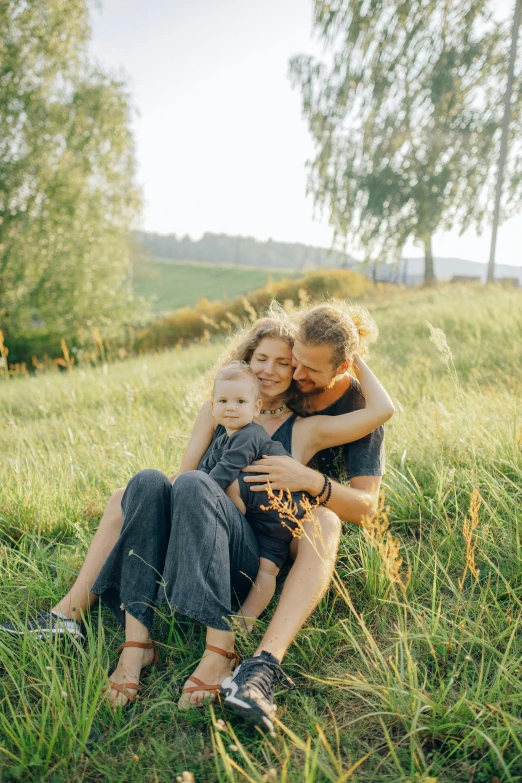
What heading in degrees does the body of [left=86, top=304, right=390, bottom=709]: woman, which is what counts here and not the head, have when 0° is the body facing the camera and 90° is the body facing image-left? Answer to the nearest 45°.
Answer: approximately 45°

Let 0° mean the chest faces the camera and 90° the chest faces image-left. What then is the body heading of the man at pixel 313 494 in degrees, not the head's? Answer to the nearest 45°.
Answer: approximately 45°

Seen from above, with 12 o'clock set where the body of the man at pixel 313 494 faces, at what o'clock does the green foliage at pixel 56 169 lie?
The green foliage is roughly at 4 o'clock from the man.

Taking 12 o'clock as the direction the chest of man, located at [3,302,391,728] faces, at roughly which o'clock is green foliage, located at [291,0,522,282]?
The green foliage is roughly at 5 o'clock from the man.

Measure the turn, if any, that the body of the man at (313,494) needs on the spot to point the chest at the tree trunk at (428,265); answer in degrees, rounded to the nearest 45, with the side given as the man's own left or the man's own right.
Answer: approximately 135° to the man's own right
